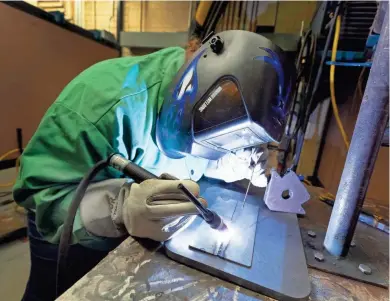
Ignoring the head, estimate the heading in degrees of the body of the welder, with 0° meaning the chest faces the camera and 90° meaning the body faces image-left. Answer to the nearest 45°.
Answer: approximately 315°
